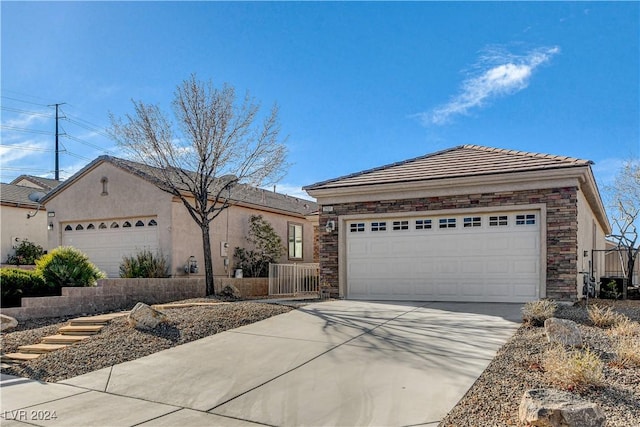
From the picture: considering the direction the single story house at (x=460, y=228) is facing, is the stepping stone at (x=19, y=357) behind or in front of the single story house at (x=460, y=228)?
in front

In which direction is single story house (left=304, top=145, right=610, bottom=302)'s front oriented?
toward the camera

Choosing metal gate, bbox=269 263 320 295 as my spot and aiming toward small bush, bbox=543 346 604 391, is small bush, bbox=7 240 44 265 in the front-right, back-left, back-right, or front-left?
back-right

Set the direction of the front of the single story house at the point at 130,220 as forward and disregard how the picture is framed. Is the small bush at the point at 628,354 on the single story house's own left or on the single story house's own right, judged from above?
on the single story house's own left

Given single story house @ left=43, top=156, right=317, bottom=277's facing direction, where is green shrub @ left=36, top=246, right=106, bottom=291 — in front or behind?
in front

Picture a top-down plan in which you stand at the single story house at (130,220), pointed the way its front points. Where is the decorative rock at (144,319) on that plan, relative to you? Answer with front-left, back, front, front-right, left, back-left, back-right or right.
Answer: front-left

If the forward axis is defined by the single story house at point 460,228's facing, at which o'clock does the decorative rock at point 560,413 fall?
The decorative rock is roughly at 12 o'clock from the single story house.

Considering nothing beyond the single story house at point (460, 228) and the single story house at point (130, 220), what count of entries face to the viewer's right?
0

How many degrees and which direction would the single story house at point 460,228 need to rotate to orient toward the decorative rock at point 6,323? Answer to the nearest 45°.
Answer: approximately 45° to its right

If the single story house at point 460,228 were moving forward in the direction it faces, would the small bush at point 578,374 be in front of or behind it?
in front

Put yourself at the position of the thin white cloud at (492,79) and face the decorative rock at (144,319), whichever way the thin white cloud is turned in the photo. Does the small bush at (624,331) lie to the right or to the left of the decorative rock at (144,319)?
left
